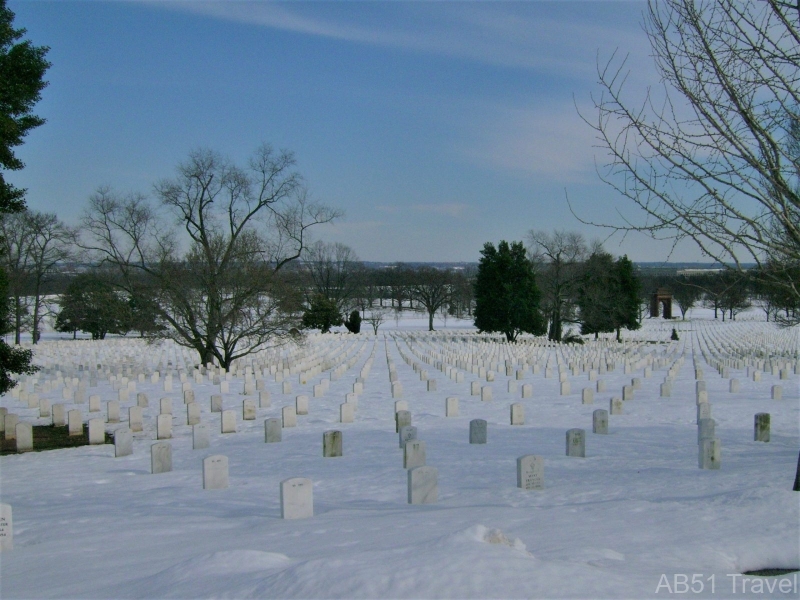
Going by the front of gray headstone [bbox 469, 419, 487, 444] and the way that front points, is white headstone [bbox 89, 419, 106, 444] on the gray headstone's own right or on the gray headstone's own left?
on the gray headstone's own right

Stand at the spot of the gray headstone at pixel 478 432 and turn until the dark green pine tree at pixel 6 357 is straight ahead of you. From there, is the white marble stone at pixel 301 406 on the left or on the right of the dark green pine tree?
right

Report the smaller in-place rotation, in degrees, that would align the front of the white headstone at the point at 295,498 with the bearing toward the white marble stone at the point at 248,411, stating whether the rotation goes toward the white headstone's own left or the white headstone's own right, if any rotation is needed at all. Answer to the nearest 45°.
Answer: approximately 180°

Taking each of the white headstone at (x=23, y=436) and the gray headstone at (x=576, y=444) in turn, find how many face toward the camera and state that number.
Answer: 2

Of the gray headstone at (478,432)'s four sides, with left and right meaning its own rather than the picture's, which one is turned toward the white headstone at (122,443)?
right

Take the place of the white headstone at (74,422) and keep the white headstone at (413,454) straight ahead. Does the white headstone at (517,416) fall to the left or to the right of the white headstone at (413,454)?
left

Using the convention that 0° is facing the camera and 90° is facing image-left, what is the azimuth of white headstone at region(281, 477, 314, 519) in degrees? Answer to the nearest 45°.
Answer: approximately 0°

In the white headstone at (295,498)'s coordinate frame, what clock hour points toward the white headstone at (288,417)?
the white headstone at (288,417) is roughly at 6 o'clock from the white headstone at (295,498).
